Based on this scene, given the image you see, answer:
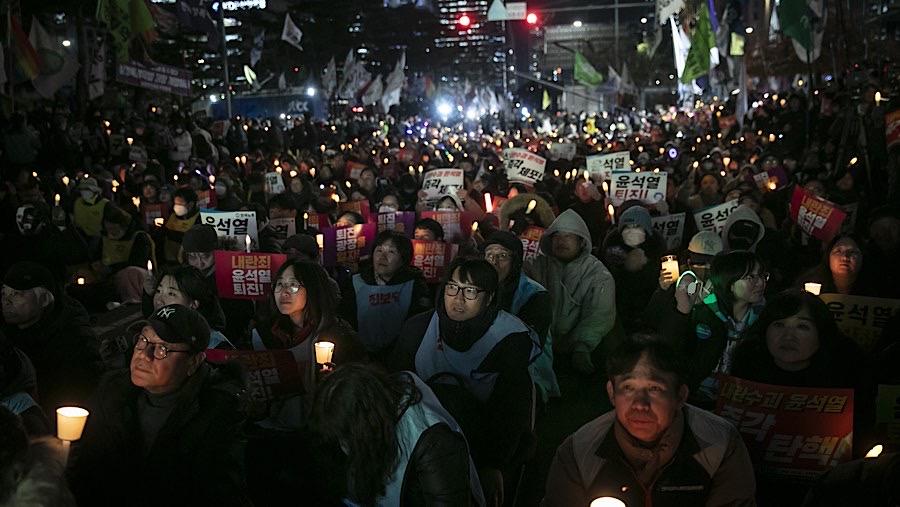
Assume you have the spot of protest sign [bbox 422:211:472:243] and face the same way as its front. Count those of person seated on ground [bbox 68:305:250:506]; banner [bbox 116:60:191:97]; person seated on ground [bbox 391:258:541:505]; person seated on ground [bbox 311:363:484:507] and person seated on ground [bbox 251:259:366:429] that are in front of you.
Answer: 4

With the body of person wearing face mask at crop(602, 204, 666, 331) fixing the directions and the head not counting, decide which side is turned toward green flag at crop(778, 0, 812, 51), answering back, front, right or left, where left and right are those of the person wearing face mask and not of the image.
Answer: back

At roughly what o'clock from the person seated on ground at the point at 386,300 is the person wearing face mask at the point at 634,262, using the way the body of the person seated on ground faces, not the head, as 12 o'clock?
The person wearing face mask is roughly at 8 o'clock from the person seated on ground.

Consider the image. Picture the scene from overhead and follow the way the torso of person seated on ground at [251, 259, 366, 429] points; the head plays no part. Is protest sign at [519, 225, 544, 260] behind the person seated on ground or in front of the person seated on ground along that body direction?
behind

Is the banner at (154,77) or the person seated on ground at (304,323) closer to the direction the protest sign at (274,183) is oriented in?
the person seated on ground

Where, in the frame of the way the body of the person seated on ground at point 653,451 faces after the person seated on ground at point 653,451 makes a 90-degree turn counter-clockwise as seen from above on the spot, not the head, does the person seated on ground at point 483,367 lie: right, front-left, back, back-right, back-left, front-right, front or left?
back-left

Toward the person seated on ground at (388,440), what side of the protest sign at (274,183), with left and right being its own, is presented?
front

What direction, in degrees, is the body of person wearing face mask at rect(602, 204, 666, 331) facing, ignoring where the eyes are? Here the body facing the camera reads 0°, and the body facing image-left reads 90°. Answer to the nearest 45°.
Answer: approximately 0°

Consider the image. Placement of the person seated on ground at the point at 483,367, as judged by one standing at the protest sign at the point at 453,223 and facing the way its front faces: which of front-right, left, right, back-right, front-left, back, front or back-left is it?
front

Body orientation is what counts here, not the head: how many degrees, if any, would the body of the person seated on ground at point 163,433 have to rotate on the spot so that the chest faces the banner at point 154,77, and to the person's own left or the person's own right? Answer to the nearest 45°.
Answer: approximately 135° to the person's own right
